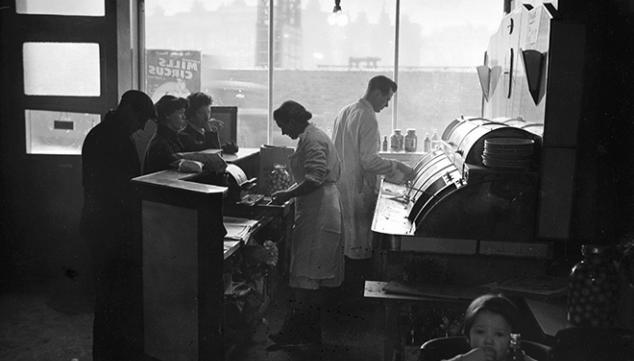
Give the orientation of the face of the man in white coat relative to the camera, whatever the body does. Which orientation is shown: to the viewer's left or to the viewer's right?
to the viewer's right

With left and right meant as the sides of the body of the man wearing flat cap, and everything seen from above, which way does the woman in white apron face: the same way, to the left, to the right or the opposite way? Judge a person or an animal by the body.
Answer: the opposite way

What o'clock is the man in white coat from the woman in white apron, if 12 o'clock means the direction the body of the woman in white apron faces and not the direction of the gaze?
The man in white coat is roughly at 4 o'clock from the woman in white apron.

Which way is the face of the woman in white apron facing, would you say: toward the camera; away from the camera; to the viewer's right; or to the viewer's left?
to the viewer's left

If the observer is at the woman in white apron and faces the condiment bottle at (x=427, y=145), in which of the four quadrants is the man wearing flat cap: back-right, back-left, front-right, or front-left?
back-left

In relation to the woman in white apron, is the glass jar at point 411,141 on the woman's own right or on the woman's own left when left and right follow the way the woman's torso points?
on the woman's own right

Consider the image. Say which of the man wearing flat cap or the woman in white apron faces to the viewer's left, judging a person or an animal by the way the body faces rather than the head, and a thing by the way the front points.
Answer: the woman in white apron

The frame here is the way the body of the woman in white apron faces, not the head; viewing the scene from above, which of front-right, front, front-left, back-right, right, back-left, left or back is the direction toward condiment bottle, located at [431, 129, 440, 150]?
back-right

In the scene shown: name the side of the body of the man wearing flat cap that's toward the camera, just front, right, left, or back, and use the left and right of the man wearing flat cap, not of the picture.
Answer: right

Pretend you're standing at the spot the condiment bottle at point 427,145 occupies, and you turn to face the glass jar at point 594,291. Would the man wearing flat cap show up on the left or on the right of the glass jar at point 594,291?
right

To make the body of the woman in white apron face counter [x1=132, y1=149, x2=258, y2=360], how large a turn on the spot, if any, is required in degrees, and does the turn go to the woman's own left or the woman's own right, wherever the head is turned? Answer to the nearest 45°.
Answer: approximately 45° to the woman's own left

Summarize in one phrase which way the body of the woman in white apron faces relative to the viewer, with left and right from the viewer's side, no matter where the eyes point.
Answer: facing to the left of the viewer

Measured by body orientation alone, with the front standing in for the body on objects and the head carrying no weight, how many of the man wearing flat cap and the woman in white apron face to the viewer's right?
1
